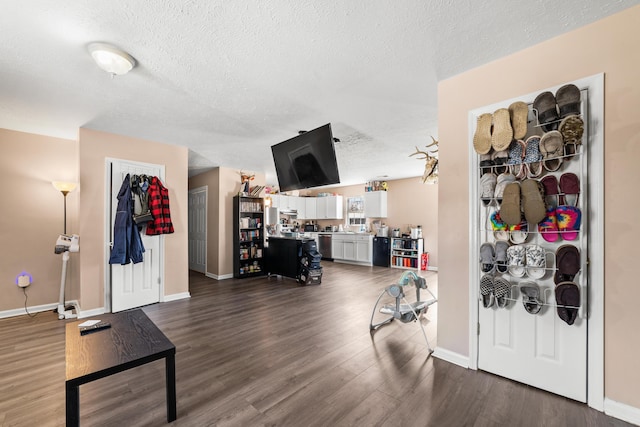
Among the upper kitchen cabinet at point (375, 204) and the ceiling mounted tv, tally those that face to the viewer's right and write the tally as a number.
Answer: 0

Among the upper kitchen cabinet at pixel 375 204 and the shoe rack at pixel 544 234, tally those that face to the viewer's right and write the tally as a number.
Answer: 0

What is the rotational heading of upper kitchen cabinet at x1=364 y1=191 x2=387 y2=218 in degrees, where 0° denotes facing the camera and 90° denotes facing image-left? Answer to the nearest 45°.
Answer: approximately 0°

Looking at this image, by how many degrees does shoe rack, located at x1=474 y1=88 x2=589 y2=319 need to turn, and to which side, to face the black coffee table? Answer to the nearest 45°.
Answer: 0° — it already faces it

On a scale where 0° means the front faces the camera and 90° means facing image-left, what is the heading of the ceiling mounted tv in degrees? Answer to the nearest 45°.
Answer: approximately 45°

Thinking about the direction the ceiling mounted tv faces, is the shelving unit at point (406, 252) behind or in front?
behind

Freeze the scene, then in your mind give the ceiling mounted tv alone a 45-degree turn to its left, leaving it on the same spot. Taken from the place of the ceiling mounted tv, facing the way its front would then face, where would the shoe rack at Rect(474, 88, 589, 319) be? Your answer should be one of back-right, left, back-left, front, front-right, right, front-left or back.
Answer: front-left

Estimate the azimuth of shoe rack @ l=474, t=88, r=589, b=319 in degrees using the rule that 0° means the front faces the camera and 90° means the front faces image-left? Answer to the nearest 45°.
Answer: approximately 45°

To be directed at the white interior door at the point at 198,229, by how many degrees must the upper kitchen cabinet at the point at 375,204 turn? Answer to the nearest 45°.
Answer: approximately 45° to its right
